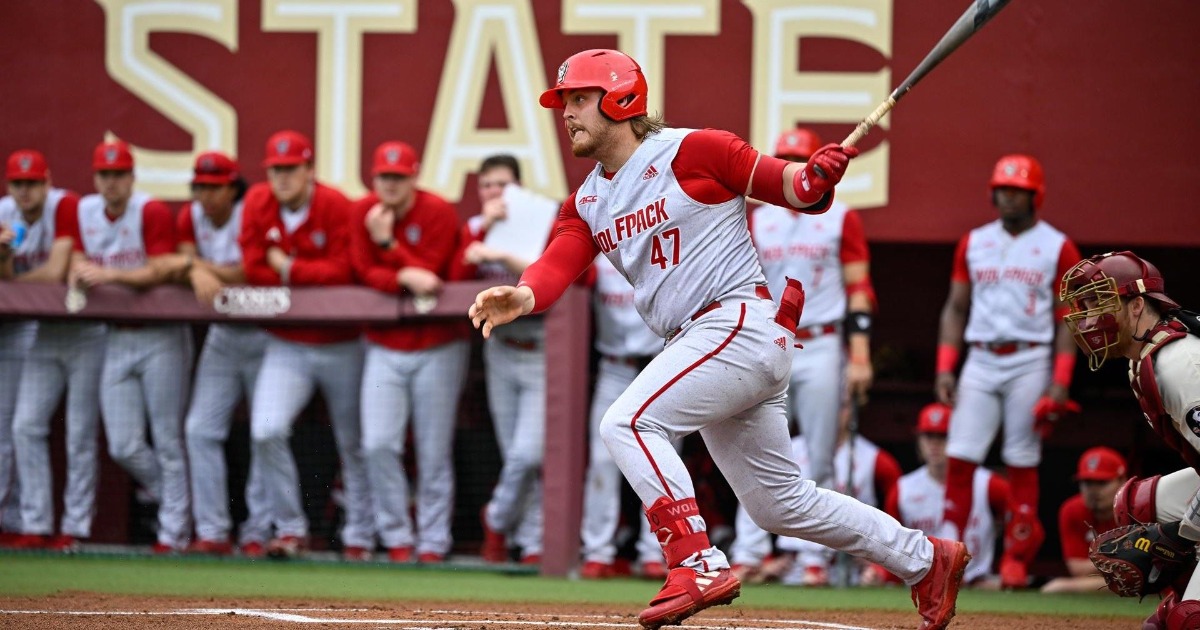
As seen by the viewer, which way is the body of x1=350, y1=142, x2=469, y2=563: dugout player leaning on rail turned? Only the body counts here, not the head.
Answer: toward the camera

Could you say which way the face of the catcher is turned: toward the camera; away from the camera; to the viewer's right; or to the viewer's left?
to the viewer's left

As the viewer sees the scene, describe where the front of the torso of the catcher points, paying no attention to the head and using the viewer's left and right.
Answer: facing to the left of the viewer

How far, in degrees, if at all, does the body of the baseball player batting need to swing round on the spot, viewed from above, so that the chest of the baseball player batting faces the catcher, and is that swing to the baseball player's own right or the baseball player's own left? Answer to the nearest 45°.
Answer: approximately 135° to the baseball player's own left

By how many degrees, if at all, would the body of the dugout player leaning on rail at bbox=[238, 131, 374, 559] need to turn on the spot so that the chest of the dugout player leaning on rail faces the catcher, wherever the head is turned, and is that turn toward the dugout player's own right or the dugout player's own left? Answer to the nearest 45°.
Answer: approximately 45° to the dugout player's own left

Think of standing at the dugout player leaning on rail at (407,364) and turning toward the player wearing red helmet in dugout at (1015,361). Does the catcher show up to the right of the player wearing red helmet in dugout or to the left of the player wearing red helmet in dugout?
right

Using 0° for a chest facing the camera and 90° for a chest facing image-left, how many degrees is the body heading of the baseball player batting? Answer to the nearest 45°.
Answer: approximately 45°

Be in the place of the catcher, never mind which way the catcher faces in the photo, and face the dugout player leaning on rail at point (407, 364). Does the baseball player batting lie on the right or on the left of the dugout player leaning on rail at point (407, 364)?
left

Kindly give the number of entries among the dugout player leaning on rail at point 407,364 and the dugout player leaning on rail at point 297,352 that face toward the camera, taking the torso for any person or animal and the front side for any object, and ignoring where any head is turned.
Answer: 2

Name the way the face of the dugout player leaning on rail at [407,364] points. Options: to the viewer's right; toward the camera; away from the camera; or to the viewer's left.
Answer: toward the camera

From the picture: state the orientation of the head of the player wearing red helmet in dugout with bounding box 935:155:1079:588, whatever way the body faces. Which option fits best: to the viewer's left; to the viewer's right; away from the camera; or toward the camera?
toward the camera

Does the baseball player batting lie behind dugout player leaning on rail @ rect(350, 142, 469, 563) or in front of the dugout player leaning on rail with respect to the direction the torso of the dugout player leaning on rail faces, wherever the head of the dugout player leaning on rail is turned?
in front

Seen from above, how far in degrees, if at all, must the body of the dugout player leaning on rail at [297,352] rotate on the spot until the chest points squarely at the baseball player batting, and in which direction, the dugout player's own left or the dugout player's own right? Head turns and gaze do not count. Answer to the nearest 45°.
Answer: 0° — they already face them

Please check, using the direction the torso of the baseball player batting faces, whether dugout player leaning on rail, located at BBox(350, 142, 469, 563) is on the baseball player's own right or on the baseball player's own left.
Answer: on the baseball player's own right

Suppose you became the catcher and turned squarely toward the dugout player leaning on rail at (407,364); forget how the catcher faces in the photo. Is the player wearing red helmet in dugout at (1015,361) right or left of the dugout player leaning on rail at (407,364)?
right

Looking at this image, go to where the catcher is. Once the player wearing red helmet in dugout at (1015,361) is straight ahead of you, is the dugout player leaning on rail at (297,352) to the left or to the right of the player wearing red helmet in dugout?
left
